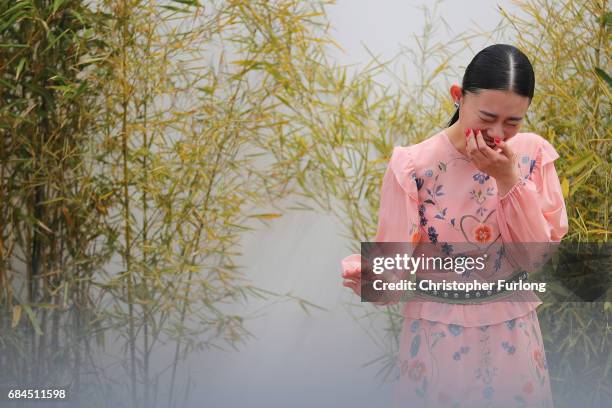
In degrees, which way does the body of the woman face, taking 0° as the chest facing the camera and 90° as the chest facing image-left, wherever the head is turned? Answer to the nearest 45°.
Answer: approximately 0°
